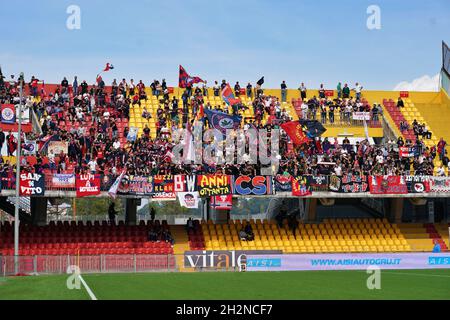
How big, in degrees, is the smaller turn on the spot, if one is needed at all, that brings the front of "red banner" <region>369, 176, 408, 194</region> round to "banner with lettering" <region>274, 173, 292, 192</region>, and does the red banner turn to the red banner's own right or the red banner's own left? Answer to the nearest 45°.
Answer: approximately 45° to the red banner's own right

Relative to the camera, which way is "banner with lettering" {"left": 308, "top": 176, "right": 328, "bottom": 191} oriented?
toward the camera

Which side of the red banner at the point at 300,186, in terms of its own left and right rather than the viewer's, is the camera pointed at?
front

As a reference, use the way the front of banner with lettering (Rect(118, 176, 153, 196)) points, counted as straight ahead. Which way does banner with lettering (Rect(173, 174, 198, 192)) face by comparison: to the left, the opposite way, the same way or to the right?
the same way

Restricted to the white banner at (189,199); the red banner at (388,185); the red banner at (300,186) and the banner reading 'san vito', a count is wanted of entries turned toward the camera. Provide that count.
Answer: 4

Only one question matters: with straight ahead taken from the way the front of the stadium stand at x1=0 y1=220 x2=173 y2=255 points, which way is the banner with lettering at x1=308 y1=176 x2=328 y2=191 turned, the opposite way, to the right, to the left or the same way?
the same way

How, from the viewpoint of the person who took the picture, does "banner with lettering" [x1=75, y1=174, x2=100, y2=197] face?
facing the viewer

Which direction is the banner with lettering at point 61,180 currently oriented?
toward the camera

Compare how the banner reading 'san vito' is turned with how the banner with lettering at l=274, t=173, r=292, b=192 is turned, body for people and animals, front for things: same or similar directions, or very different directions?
same or similar directions

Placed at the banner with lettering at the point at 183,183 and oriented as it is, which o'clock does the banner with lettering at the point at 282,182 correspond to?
the banner with lettering at the point at 282,182 is roughly at 9 o'clock from the banner with lettering at the point at 183,183.
